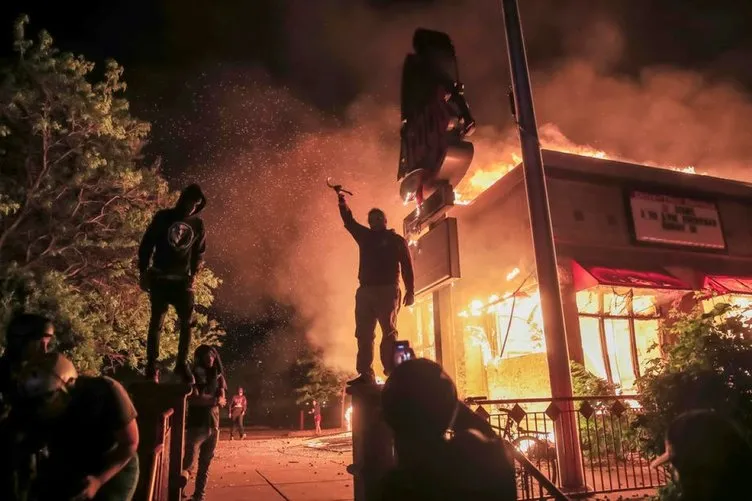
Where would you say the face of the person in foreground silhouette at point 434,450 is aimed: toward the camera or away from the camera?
away from the camera
